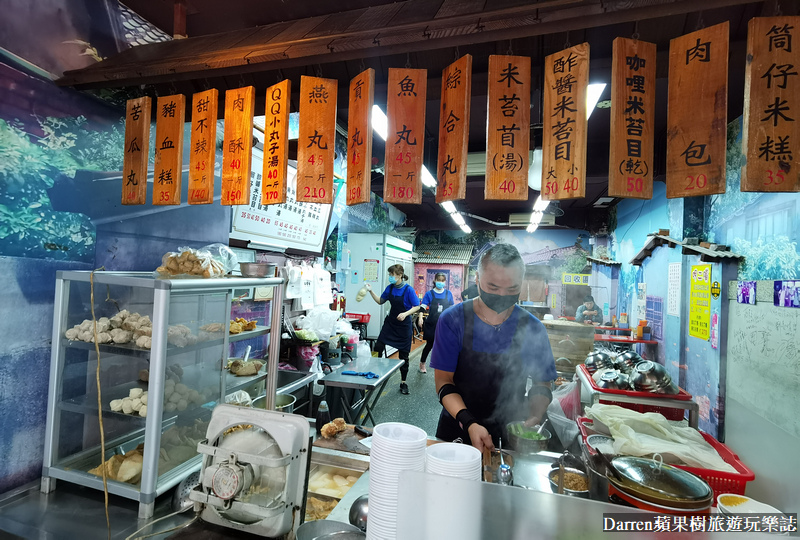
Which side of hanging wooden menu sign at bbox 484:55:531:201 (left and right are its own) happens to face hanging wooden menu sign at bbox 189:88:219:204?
right

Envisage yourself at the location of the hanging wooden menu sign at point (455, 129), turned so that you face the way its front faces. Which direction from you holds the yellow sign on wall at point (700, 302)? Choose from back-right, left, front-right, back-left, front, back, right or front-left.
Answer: back

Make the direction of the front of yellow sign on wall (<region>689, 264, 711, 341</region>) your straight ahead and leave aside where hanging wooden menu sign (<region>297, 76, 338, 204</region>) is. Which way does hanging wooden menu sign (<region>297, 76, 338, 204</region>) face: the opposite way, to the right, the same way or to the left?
to the left

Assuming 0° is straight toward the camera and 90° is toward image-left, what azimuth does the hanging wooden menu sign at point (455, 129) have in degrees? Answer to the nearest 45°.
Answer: approximately 45°

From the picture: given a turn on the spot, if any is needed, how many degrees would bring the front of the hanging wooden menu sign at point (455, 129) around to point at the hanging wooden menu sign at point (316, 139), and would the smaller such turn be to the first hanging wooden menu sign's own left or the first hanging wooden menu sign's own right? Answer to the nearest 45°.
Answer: approximately 45° to the first hanging wooden menu sign's own right

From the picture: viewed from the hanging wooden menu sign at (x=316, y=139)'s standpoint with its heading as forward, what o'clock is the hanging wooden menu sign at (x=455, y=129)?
the hanging wooden menu sign at (x=455, y=129) is roughly at 10 o'clock from the hanging wooden menu sign at (x=316, y=139).

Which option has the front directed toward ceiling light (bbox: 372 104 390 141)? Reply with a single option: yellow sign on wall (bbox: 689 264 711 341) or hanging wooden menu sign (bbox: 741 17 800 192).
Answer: the yellow sign on wall

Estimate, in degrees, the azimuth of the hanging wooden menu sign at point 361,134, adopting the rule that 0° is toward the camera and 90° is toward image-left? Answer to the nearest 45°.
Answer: approximately 45°

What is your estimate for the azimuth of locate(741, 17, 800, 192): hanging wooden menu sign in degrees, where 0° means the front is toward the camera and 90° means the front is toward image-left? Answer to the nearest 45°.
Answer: approximately 0°

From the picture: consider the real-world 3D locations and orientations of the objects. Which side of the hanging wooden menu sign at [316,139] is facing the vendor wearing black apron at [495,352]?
left
